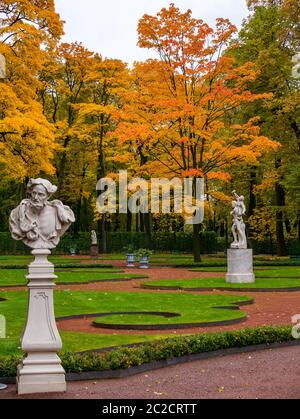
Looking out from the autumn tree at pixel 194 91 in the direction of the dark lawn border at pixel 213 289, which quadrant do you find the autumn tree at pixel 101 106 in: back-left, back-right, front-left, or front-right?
back-right

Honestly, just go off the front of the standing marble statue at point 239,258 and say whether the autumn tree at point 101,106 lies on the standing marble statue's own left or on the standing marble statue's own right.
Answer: on the standing marble statue's own right

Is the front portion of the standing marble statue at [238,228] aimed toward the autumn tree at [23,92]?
no

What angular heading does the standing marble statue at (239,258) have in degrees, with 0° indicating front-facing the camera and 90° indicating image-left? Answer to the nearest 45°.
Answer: approximately 45°

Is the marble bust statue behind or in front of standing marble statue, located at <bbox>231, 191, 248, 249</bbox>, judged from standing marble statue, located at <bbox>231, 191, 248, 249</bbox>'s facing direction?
in front

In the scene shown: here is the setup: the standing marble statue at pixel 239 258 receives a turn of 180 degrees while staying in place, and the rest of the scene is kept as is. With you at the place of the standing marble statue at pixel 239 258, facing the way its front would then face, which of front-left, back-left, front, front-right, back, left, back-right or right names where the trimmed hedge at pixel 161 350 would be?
back-right

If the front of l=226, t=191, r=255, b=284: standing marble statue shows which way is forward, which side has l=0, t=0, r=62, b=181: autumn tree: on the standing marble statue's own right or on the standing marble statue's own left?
on the standing marble statue's own right

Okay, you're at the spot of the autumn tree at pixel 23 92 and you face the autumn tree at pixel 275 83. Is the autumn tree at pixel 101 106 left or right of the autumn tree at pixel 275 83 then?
left

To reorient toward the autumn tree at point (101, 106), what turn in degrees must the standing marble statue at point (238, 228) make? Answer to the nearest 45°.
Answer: approximately 90° to its right
